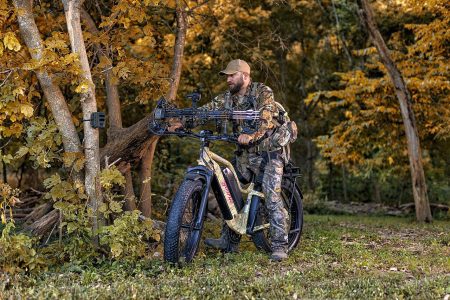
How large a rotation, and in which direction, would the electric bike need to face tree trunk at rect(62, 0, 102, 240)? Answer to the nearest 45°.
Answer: approximately 45° to its right

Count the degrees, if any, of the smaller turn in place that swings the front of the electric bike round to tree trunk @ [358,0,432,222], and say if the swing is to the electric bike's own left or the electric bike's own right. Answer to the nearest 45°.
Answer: approximately 180°

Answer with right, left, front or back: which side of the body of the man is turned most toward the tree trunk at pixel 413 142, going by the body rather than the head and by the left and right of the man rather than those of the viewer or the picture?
back

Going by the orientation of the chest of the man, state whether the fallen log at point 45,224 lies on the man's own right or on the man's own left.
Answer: on the man's own right
